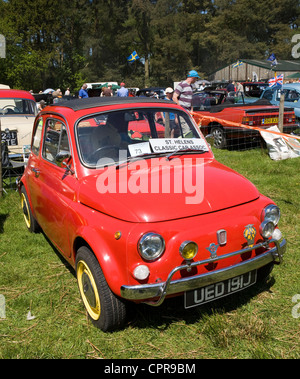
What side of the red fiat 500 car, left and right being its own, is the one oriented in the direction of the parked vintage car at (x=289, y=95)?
left

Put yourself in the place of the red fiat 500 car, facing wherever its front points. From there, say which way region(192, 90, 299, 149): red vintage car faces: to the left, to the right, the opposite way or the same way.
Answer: the opposite way

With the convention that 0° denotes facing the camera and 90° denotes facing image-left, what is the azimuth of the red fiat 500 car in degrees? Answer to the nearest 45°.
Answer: approximately 315°

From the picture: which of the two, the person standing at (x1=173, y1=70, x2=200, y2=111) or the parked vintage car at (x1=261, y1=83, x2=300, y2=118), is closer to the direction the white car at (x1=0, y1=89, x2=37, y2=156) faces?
the parked vintage car
